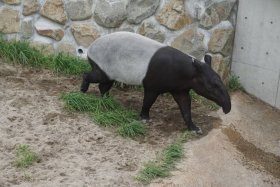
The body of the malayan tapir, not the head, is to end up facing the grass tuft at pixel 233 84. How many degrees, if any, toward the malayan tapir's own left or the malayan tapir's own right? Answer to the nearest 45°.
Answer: approximately 90° to the malayan tapir's own left

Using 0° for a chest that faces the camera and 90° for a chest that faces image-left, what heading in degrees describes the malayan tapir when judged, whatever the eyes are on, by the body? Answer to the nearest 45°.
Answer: approximately 315°

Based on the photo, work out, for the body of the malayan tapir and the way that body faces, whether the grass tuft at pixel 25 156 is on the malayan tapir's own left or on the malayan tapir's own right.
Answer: on the malayan tapir's own right

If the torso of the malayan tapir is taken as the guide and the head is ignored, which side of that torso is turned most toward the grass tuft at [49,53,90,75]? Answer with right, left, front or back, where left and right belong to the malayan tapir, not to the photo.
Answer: back

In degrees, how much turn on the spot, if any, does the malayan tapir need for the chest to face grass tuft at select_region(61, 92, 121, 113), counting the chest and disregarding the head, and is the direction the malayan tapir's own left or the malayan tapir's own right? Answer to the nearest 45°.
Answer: approximately 135° to the malayan tapir's own right

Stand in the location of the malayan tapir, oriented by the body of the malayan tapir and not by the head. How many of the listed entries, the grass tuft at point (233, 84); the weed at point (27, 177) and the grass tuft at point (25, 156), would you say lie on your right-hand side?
2
